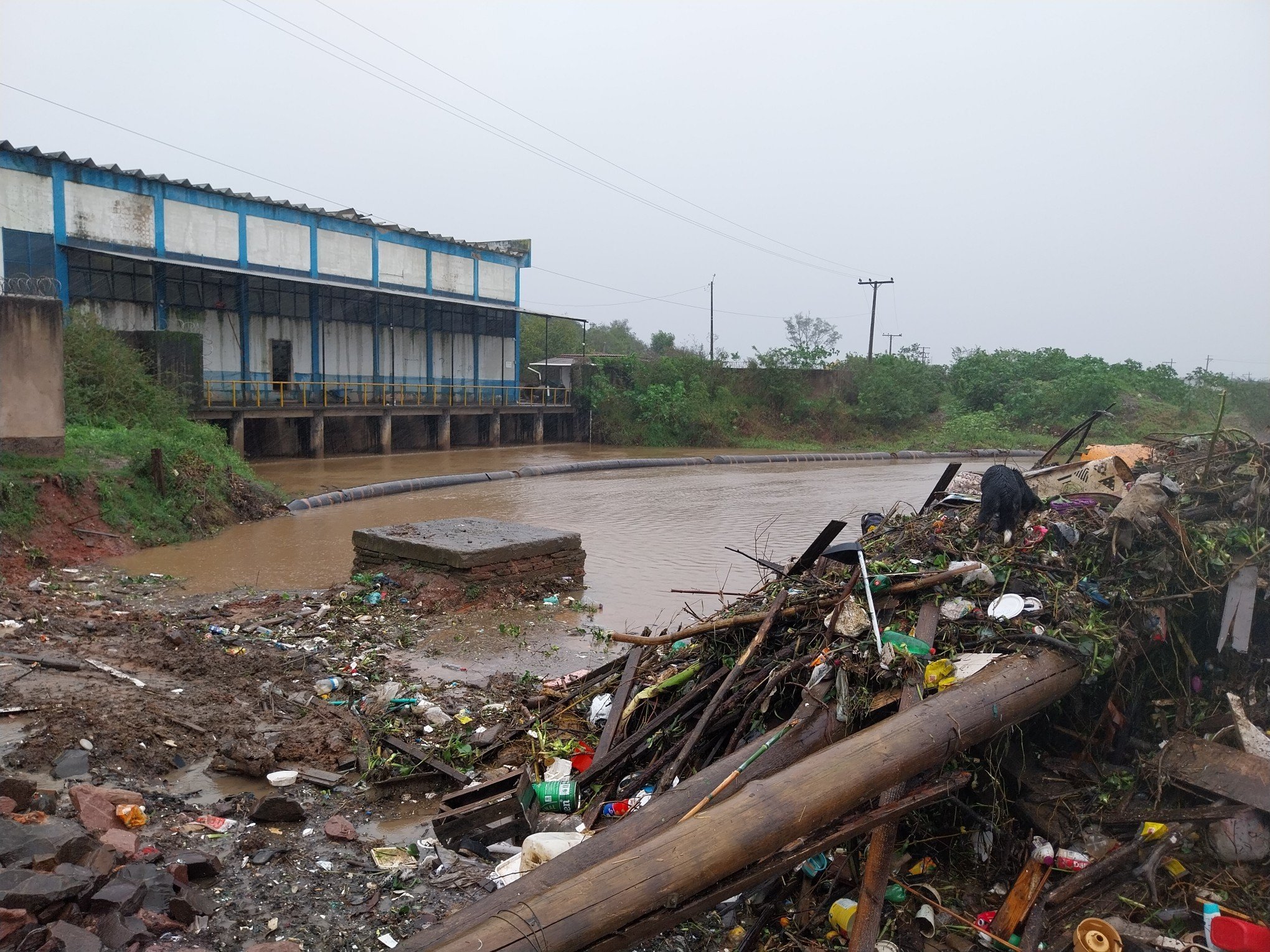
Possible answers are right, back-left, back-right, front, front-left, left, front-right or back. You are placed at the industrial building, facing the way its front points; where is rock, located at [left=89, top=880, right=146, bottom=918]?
front-right

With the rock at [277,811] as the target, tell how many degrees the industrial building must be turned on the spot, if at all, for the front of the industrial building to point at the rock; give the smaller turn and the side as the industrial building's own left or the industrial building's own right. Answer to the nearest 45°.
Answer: approximately 45° to the industrial building's own right

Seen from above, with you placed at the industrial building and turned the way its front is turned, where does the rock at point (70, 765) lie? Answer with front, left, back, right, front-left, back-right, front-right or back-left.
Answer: front-right

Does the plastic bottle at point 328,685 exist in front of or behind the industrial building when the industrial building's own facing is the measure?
in front

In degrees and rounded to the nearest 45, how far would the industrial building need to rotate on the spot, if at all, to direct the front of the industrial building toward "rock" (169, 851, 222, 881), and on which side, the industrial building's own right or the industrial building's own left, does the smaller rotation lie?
approximately 45° to the industrial building's own right

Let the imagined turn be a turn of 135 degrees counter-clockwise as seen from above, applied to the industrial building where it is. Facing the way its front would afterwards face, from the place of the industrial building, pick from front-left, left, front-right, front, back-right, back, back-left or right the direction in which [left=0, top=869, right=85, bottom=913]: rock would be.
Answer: back

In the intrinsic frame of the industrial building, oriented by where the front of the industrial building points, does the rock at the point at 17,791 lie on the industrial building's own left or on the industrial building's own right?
on the industrial building's own right

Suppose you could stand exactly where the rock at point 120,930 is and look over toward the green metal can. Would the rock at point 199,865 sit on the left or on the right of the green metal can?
left

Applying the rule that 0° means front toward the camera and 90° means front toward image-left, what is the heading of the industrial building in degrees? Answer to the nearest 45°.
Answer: approximately 315°

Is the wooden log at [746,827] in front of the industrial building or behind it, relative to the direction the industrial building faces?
in front

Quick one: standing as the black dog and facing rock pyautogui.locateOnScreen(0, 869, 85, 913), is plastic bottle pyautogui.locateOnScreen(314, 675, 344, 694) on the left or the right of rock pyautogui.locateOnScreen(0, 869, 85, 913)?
right

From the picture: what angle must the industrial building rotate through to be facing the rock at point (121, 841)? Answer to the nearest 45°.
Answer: approximately 45° to its right

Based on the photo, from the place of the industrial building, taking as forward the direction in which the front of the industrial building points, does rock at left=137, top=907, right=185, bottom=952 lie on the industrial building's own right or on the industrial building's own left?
on the industrial building's own right

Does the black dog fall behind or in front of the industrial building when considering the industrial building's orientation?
in front
